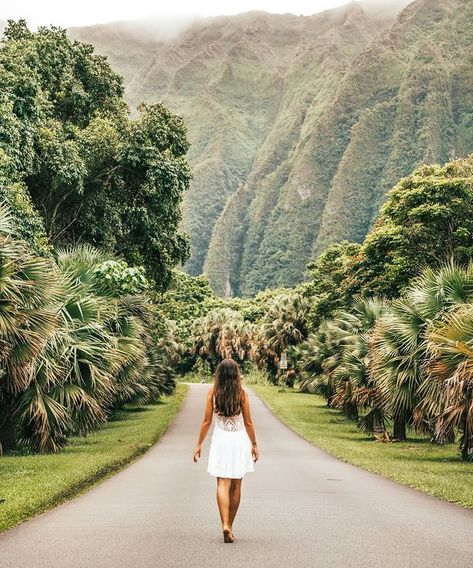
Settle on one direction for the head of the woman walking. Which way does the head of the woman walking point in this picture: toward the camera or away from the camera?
away from the camera

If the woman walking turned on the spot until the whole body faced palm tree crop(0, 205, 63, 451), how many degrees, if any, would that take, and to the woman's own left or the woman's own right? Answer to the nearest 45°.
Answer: approximately 45° to the woman's own left

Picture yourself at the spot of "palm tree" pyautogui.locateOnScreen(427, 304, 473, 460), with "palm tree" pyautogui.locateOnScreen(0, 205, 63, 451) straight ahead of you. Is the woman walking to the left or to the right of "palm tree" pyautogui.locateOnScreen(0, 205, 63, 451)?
left

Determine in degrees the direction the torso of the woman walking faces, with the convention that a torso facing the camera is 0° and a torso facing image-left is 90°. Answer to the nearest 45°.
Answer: approximately 180°

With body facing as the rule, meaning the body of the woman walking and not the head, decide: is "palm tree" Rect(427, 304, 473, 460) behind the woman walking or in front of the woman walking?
in front

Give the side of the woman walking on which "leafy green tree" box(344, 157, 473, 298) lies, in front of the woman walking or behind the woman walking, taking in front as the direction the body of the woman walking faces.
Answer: in front

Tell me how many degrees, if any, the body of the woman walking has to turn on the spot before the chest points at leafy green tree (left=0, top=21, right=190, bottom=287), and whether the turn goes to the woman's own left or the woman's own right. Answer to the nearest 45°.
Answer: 0° — they already face it

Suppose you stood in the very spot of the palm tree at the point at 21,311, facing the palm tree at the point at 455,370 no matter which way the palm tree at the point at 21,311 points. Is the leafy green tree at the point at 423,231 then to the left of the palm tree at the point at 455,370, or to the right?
left
